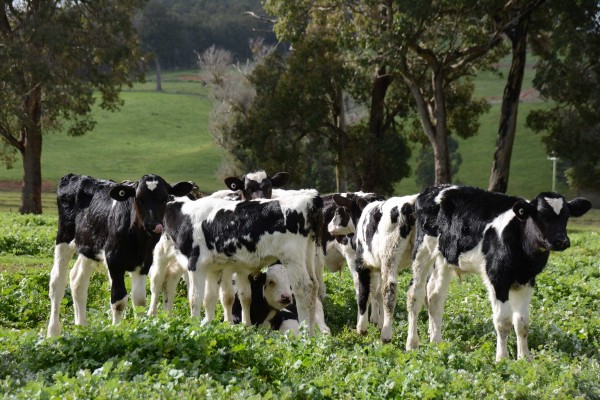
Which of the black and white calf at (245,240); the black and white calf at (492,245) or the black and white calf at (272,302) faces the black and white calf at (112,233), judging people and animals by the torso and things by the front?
the black and white calf at (245,240)

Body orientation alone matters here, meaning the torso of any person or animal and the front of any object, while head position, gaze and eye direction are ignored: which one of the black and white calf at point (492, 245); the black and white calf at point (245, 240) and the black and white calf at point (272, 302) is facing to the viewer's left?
the black and white calf at point (245, 240)

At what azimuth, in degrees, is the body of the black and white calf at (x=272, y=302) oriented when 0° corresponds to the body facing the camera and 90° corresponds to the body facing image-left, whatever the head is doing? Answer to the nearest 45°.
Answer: approximately 315°

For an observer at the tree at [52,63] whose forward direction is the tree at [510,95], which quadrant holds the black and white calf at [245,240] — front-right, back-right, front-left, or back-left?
front-right

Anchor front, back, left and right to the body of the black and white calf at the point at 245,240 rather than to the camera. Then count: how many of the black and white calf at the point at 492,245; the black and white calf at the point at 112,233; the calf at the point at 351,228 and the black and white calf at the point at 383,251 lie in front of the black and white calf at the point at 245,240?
1

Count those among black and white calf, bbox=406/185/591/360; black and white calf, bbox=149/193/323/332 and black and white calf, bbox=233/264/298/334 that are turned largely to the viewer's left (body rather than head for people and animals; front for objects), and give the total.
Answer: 1

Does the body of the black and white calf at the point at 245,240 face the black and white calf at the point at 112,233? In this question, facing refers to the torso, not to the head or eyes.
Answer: yes

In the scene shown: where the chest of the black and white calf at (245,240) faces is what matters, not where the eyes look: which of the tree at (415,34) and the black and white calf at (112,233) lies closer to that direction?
the black and white calf

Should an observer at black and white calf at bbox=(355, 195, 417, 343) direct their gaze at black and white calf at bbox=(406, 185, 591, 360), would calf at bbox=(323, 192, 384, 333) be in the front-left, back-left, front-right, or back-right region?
back-left

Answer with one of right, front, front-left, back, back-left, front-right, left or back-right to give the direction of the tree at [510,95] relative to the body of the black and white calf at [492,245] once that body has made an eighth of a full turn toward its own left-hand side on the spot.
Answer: left

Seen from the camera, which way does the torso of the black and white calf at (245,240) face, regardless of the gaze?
to the viewer's left

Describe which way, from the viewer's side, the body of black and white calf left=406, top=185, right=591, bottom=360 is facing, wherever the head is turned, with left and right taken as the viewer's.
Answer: facing the viewer and to the right of the viewer

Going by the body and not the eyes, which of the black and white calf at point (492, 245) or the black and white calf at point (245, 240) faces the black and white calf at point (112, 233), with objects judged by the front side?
the black and white calf at point (245, 240)
